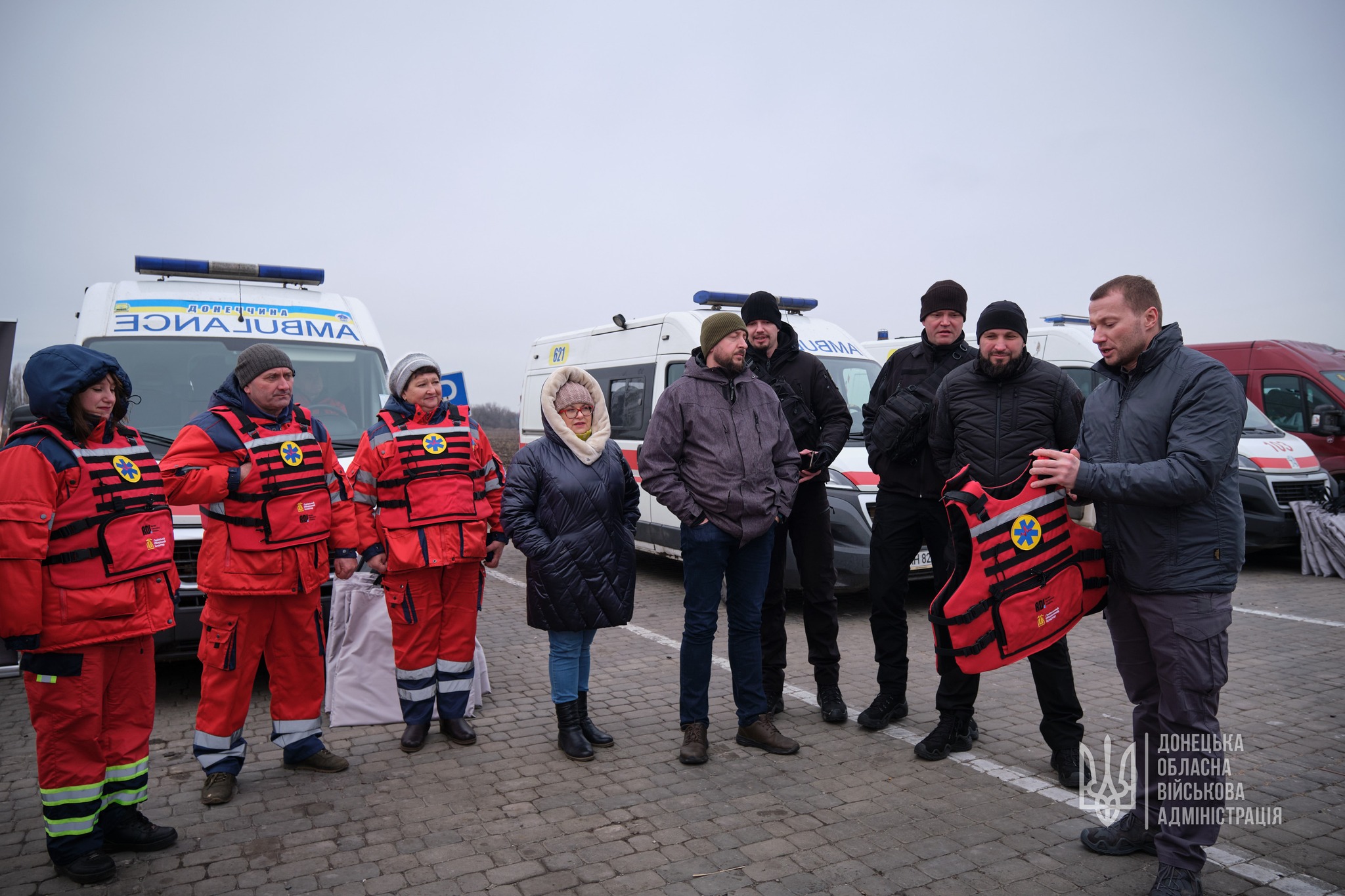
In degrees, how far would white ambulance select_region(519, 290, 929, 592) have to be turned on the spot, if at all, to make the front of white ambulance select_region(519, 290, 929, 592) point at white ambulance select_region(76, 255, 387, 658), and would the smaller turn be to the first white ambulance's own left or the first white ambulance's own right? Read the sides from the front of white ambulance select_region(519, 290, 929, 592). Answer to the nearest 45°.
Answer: approximately 90° to the first white ambulance's own right

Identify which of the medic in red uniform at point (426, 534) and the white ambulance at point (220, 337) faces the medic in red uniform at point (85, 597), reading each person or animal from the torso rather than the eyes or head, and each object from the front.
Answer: the white ambulance

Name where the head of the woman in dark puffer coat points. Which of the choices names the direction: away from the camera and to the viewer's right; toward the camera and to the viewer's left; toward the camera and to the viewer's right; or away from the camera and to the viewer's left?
toward the camera and to the viewer's right

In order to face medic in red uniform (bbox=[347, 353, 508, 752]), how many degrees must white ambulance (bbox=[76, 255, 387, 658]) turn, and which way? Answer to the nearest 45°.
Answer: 0° — it already faces them

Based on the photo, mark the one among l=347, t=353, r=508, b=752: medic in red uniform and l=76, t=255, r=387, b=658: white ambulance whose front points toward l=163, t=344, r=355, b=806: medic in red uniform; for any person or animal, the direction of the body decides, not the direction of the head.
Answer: the white ambulance

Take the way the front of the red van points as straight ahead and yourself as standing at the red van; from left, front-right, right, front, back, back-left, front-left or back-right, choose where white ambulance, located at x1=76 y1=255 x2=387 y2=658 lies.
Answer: right

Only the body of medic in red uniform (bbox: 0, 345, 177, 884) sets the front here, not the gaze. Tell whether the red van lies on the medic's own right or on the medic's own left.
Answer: on the medic's own left

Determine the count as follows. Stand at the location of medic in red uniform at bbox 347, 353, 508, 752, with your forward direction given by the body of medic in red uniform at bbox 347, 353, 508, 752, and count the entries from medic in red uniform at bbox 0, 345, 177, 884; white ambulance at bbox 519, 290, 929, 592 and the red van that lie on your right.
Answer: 1

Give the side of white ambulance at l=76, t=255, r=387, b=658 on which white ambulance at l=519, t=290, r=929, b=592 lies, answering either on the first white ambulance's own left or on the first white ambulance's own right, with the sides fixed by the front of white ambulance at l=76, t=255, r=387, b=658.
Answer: on the first white ambulance's own left

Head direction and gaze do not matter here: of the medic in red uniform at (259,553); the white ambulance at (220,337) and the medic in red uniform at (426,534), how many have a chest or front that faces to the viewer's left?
0

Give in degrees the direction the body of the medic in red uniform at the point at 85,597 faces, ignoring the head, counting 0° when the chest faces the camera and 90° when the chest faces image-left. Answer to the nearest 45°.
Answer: approximately 315°
